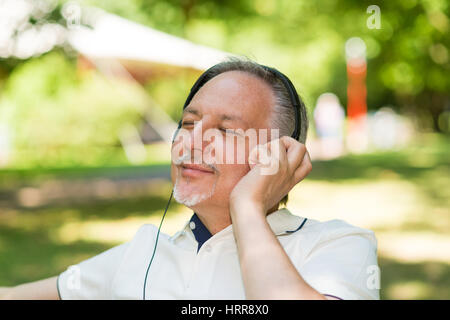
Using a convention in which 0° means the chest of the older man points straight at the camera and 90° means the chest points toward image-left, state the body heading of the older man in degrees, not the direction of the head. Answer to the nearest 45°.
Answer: approximately 45°

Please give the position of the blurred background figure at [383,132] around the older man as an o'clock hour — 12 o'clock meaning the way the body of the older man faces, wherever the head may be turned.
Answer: The blurred background figure is roughly at 5 o'clock from the older man.

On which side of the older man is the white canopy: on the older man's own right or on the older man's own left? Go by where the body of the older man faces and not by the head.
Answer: on the older man's own right

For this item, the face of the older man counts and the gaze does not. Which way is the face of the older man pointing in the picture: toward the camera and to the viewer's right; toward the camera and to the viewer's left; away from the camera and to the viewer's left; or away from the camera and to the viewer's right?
toward the camera and to the viewer's left

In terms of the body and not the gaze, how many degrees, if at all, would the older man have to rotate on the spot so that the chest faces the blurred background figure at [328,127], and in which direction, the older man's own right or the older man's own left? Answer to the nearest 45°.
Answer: approximately 135° to the older man's own right
